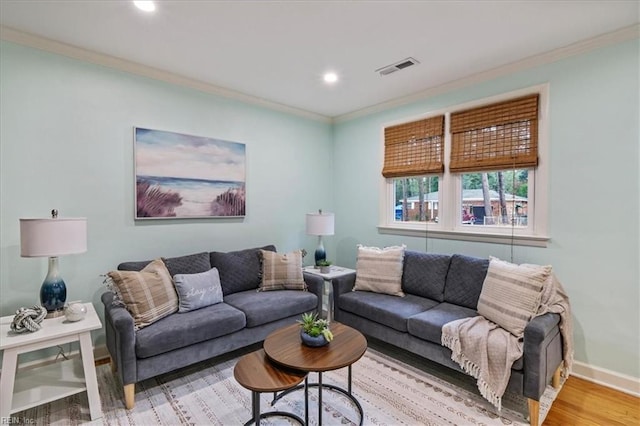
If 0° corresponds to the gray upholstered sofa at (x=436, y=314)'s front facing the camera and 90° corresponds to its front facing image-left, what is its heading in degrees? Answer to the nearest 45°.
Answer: approximately 45°

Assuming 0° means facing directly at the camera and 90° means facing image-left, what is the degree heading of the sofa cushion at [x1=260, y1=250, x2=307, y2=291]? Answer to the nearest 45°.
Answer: approximately 0°

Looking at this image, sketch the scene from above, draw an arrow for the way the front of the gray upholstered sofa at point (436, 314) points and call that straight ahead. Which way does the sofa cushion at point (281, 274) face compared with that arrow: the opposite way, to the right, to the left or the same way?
to the left

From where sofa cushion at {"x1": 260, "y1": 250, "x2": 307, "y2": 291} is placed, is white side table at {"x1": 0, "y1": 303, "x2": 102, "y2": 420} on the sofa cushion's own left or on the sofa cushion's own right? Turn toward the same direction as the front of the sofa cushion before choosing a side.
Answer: on the sofa cushion's own right

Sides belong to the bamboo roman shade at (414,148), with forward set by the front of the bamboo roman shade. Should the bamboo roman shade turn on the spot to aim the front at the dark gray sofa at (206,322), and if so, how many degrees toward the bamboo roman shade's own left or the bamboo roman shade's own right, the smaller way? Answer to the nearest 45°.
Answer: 0° — it already faces it

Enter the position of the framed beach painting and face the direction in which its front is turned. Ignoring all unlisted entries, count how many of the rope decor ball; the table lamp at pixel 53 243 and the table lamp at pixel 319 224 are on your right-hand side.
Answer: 2

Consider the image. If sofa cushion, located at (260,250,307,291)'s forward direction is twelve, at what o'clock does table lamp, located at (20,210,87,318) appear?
The table lamp is roughly at 2 o'clock from the sofa cushion.

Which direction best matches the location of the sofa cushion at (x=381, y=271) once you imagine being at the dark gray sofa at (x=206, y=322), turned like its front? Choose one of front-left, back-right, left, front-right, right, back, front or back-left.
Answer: front-left
